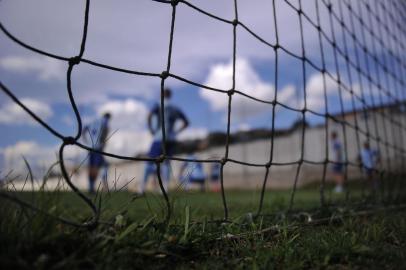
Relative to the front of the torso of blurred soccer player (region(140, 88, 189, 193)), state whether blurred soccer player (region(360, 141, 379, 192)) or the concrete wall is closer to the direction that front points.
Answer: the concrete wall

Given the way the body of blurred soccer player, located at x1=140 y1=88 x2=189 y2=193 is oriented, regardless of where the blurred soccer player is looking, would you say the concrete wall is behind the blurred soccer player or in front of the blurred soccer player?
in front

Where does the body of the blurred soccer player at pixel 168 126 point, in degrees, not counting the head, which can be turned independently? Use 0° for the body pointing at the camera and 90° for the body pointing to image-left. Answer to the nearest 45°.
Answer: approximately 180°
